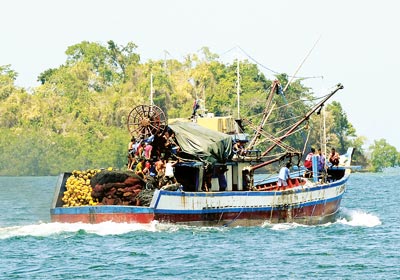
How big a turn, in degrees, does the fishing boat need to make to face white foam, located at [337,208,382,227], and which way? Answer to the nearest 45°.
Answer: approximately 45° to its left

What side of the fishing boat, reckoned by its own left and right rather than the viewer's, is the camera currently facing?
right
